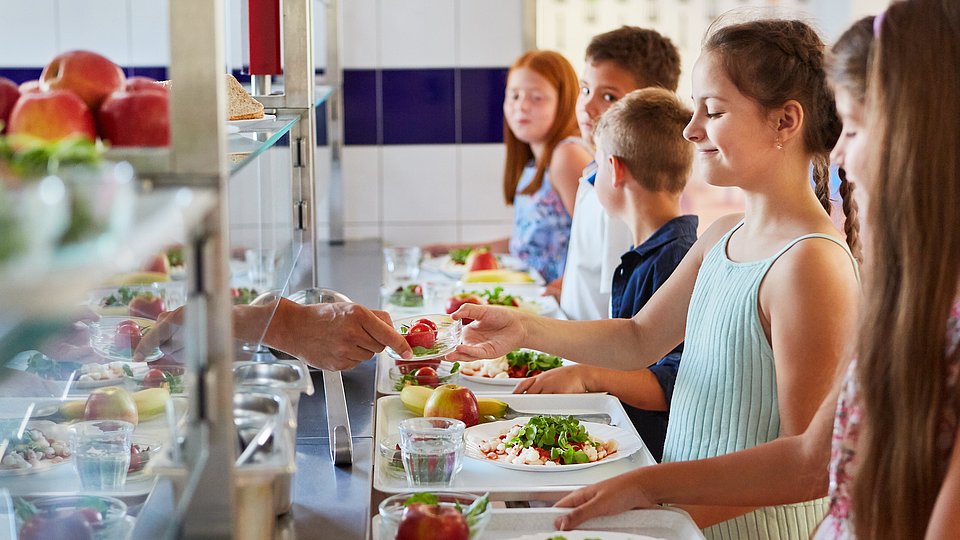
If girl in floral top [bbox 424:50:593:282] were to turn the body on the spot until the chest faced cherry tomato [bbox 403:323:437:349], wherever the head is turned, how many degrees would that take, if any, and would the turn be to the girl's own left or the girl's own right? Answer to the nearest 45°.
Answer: approximately 45° to the girl's own left

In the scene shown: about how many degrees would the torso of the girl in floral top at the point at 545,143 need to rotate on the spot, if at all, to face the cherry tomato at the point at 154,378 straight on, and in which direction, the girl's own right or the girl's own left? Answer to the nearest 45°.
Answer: approximately 45° to the girl's own left

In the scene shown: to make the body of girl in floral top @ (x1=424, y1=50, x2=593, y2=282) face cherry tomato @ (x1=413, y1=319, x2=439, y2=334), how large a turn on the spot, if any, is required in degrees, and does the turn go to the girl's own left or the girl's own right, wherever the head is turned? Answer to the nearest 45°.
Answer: approximately 45° to the girl's own left

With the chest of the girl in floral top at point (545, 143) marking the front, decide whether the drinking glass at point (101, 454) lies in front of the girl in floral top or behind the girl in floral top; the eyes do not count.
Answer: in front

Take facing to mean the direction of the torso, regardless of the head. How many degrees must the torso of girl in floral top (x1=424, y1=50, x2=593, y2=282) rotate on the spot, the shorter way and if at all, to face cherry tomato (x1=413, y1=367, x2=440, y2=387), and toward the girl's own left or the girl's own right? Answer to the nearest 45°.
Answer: approximately 45° to the girl's own left

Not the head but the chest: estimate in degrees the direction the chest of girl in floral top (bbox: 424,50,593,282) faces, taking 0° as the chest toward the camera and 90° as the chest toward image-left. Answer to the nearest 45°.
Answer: approximately 45°

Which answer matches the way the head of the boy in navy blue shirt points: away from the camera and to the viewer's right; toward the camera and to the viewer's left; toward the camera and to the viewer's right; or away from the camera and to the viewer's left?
away from the camera and to the viewer's left

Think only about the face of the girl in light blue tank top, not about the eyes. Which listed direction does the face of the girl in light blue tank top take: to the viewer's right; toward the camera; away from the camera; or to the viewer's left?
to the viewer's left

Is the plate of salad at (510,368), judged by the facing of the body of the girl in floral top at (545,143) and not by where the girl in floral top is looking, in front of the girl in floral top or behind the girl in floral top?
in front

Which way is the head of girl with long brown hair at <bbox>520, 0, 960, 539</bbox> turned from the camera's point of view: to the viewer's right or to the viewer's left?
to the viewer's left

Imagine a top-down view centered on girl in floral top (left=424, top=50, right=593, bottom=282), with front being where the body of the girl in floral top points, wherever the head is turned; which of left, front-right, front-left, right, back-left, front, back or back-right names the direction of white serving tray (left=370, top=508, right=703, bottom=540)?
front-left

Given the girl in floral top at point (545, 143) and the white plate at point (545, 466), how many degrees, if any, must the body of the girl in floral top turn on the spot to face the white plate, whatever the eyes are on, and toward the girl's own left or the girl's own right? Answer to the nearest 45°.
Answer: approximately 45° to the girl's own left

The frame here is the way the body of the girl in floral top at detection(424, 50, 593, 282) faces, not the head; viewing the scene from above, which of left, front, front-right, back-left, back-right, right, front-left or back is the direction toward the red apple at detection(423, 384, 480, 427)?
front-left
